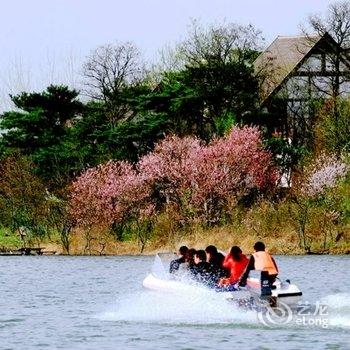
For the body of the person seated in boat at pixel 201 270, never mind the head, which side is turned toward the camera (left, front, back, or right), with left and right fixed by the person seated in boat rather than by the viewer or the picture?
left

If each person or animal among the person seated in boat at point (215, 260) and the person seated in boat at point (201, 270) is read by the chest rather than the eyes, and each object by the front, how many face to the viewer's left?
2

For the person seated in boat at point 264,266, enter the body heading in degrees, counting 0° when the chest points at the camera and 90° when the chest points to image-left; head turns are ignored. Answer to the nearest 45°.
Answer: approximately 135°

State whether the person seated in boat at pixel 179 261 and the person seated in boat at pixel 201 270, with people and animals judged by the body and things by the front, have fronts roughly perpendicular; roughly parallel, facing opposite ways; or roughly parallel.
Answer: roughly parallel

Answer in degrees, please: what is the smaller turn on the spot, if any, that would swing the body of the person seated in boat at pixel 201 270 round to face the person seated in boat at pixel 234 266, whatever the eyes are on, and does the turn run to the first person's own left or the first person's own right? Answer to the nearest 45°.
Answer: approximately 135° to the first person's own left

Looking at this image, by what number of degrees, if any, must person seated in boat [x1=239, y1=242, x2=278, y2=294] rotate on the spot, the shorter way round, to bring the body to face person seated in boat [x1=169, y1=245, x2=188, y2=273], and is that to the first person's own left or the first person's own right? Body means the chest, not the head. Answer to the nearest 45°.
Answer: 0° — they already face them

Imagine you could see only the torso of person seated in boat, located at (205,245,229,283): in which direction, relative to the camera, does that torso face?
to the viewer's left

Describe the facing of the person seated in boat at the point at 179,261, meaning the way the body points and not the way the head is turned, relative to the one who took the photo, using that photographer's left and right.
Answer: facing to the left of the viewer

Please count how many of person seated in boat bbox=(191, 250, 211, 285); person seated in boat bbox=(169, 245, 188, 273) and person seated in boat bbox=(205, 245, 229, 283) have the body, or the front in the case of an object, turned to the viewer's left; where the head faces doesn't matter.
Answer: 3
